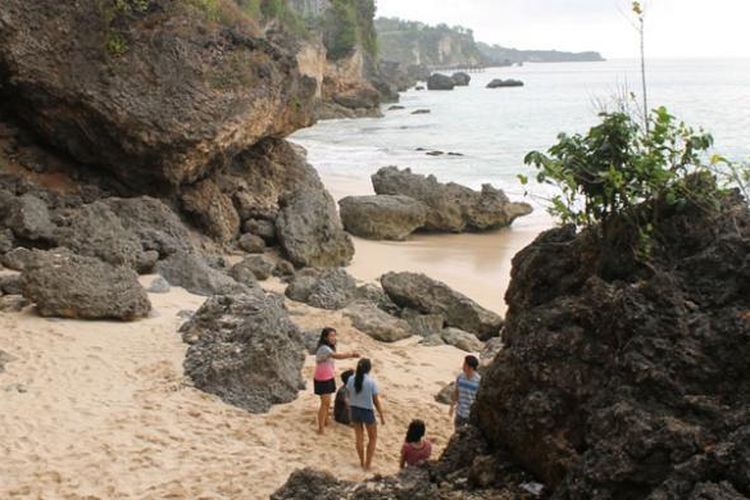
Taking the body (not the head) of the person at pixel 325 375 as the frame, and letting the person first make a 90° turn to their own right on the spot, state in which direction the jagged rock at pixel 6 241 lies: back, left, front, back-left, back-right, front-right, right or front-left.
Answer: back-right

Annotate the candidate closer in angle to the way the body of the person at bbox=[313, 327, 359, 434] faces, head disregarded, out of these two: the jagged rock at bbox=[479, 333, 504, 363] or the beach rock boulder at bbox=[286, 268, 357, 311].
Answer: the jagged rock

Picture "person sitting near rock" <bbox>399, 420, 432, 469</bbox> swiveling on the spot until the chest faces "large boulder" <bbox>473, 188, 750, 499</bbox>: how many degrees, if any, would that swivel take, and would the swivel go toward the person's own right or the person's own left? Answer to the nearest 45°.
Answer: approximately 135° to the person's own right

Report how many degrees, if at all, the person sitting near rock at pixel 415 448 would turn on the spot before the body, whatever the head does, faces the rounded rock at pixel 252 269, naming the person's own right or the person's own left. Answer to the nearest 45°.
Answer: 0° — they already face it

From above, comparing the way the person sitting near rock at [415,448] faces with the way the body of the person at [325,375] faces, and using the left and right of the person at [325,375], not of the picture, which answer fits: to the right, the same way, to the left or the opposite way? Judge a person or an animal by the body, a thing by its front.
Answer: to the left

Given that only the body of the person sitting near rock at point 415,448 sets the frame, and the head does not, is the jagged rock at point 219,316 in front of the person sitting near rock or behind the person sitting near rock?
in front

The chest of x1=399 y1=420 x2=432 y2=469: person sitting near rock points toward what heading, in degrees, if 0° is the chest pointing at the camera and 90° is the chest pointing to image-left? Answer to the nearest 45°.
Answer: approximately 180°

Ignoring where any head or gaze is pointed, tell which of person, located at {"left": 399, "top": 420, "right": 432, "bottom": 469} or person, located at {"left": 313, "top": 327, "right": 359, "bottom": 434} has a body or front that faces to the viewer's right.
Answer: person, located at {"left": 313, "top": 327, "right": 359, "bottom": 434}

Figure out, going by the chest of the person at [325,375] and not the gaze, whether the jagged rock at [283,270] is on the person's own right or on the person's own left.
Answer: on the person's own left

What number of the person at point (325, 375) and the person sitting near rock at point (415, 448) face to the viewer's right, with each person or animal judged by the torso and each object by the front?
1

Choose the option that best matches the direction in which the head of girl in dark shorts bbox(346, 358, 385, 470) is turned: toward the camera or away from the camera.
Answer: away from the camera

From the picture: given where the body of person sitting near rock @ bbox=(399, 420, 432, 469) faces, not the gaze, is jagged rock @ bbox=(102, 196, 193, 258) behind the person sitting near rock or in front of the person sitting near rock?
in front
